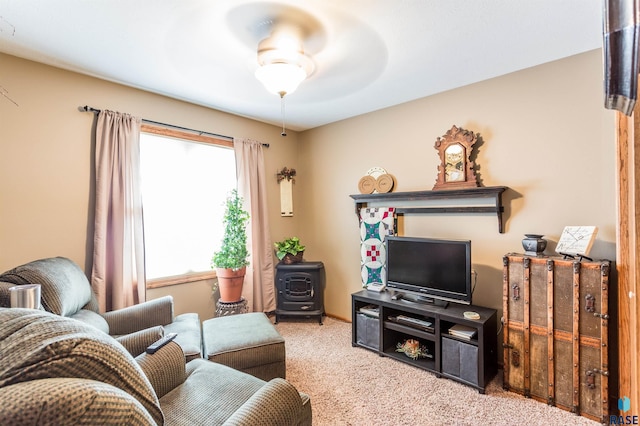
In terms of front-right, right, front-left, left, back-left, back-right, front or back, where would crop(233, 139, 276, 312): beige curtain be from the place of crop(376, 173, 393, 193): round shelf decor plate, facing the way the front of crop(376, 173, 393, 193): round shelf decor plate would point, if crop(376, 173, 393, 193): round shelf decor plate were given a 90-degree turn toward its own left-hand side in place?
back-right

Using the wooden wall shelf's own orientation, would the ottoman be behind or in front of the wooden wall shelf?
in front

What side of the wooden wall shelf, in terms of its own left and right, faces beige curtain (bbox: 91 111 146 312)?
front

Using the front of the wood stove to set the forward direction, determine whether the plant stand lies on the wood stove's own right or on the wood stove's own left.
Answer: on the wood stove's own right

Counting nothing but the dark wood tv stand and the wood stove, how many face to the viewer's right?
0

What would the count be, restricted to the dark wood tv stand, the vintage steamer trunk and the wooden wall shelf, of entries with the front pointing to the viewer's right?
0

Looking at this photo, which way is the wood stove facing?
toward the camera

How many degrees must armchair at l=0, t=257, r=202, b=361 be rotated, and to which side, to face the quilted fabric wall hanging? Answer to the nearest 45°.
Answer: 0° — it already faces it

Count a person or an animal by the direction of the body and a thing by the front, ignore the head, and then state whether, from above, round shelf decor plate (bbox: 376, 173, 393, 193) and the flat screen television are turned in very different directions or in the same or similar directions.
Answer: same or similar directions

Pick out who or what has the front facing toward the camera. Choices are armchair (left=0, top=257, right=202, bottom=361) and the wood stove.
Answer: the wood stove

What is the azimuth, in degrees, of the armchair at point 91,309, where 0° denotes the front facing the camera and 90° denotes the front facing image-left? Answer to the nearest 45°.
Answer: approximately 270°
